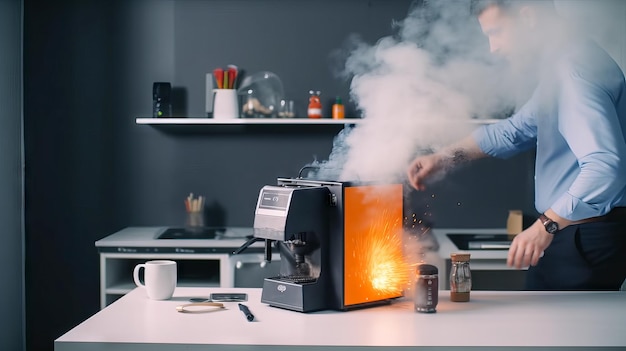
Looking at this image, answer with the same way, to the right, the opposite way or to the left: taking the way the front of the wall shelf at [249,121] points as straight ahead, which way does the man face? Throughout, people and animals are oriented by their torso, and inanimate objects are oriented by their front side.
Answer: to the right

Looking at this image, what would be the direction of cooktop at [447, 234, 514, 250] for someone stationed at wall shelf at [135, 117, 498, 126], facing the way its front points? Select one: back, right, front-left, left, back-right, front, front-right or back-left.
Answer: left

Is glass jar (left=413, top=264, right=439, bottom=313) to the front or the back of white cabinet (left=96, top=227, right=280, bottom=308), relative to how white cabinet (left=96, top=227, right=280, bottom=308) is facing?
to the front

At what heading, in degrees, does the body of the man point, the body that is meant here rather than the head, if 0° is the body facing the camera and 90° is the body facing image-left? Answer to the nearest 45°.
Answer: approximately 90°

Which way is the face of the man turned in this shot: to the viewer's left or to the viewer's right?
to the viewer's left

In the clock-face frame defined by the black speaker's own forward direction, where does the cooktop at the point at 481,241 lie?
The cooktop is roughly at 10 o'clock from the black speaker.

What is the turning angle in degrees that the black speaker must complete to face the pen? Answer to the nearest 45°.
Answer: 0° — it already faces it

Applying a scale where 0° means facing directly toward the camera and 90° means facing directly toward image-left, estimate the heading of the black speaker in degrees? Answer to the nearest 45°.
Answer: approximately 0°

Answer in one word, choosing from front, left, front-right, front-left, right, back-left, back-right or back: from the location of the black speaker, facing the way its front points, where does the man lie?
front-left

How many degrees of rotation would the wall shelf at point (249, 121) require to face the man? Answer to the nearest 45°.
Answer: approximately 45° to its left

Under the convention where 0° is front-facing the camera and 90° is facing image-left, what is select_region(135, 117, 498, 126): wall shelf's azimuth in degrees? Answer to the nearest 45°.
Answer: approximately 0°

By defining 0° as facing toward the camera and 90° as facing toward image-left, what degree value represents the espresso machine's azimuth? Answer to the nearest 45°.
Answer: approximately 45°
